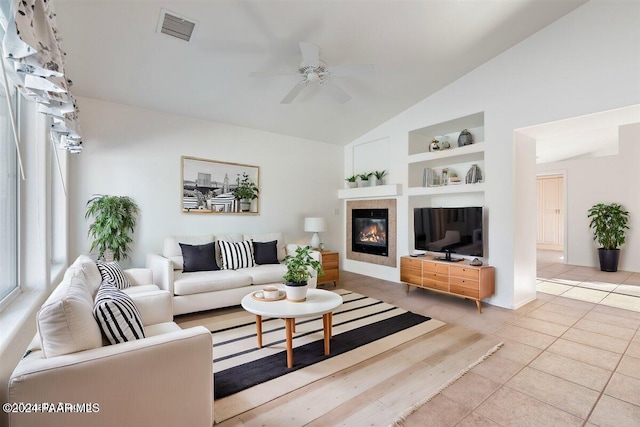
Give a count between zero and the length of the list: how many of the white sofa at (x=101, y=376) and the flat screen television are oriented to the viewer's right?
1

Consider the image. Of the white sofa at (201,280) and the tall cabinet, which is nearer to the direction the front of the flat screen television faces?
the white sofa

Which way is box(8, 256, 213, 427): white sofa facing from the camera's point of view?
to the viewer's right

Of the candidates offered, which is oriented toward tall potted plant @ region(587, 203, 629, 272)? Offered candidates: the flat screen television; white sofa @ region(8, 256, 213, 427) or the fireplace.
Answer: the white sofa

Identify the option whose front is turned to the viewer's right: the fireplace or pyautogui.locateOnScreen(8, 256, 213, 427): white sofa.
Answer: the white sofa
